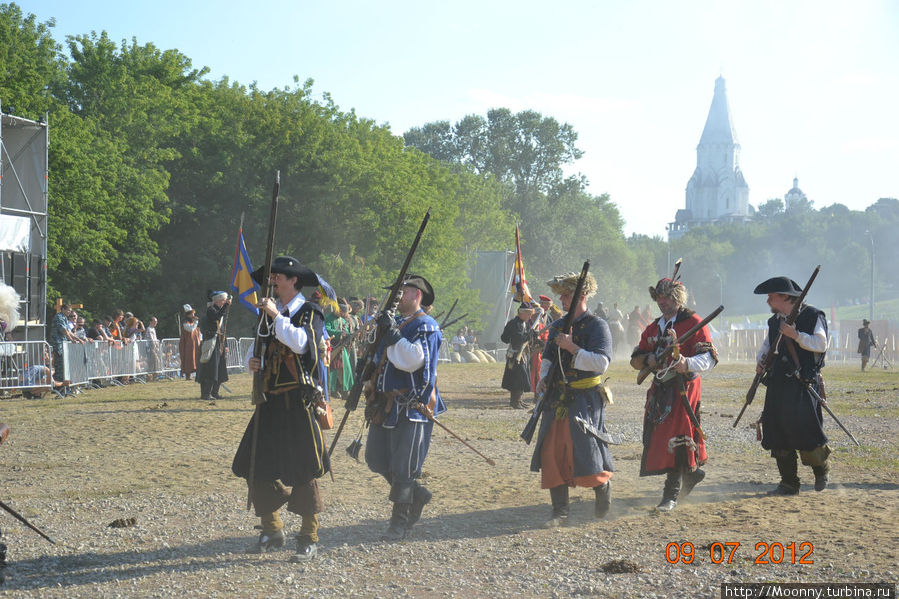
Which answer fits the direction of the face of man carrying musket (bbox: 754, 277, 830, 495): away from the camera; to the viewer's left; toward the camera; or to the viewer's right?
to the viewer's left

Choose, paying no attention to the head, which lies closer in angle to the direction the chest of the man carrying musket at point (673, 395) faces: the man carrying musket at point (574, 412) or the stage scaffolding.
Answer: the man carrying musket

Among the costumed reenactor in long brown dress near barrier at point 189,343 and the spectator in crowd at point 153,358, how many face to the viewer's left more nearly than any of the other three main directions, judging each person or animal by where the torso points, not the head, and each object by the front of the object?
0

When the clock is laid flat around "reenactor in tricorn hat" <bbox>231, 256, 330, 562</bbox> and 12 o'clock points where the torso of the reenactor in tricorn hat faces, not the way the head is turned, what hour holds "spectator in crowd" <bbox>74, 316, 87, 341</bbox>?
The spectator in crowd is roughly at 4 o'clock from the reenactor in tricorn hat.

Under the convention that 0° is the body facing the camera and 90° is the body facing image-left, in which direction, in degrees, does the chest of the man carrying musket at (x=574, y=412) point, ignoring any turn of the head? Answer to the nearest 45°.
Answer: approximately 45°

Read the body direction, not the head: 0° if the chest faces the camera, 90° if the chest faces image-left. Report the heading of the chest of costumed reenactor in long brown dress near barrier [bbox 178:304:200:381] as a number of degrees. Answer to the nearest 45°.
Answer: approximately 315°

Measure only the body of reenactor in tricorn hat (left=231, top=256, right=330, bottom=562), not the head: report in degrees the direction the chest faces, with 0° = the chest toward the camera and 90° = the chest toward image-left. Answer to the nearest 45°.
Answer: approximately 45°

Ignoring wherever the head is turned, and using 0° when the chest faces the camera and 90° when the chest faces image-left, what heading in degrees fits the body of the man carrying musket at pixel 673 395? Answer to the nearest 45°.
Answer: approximately 45°

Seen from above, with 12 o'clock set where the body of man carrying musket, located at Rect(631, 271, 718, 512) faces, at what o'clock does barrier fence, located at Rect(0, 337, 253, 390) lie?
The barrier fence is roughly at 3 o'clock from the man carrying musket.

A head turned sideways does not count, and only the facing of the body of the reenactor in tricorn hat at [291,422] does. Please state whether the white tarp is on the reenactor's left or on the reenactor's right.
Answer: on the reenactor's right

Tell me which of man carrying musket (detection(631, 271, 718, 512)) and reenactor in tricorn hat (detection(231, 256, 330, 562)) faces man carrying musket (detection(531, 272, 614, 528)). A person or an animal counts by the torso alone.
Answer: man carrying musket (detection(631, 271, 718, 512))

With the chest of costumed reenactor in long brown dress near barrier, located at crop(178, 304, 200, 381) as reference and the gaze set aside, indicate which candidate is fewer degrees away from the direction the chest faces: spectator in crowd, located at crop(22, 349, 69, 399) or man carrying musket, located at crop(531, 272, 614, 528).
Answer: the man carrying musket

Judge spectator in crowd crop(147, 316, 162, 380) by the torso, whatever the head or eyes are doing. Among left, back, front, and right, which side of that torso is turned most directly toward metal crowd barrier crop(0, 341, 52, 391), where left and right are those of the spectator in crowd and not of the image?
right
